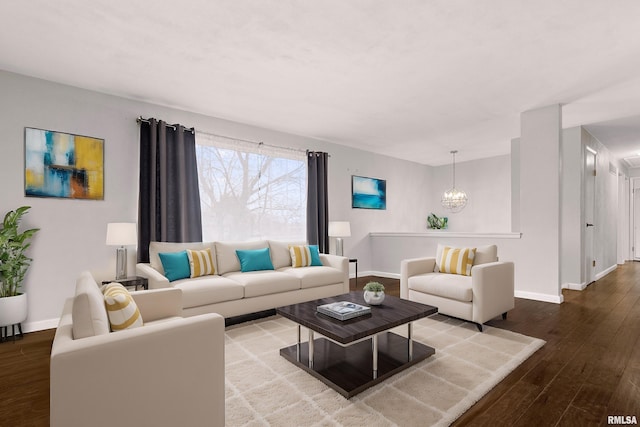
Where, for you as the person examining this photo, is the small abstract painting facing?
facing the viewer and to the right of the viewer

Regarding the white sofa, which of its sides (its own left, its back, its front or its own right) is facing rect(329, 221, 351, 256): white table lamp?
left

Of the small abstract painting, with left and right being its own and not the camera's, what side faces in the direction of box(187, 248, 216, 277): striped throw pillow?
right

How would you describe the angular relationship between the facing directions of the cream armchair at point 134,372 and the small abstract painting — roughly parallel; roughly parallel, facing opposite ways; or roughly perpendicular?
roughly perpendicular

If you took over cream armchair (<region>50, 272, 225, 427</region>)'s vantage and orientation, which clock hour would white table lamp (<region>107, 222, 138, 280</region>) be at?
The white table lamp is roughly at 9 o'clock from the cream armchair.

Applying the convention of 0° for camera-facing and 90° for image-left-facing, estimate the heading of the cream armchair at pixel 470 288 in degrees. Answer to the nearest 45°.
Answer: approximately 45°

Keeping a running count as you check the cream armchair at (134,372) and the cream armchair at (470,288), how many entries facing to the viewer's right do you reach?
1

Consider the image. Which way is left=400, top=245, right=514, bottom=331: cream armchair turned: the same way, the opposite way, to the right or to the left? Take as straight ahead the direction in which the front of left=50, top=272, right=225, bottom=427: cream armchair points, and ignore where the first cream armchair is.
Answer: the opposite way

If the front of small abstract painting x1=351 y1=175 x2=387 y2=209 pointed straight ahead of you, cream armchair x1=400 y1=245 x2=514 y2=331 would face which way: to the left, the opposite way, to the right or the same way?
to the right

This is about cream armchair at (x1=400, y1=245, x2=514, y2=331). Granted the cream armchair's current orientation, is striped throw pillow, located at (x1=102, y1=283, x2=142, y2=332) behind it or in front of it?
in front

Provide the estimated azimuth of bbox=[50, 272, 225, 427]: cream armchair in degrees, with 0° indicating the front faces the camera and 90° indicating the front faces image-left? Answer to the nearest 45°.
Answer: approximately 270°

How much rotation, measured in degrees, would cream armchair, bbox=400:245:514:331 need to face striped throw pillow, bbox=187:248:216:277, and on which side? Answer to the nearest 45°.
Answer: approximately 45° to its right

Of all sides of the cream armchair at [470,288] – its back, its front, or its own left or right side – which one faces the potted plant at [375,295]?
front

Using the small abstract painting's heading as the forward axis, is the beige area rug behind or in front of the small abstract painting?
in front

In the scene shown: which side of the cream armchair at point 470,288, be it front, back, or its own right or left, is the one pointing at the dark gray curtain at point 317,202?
right
